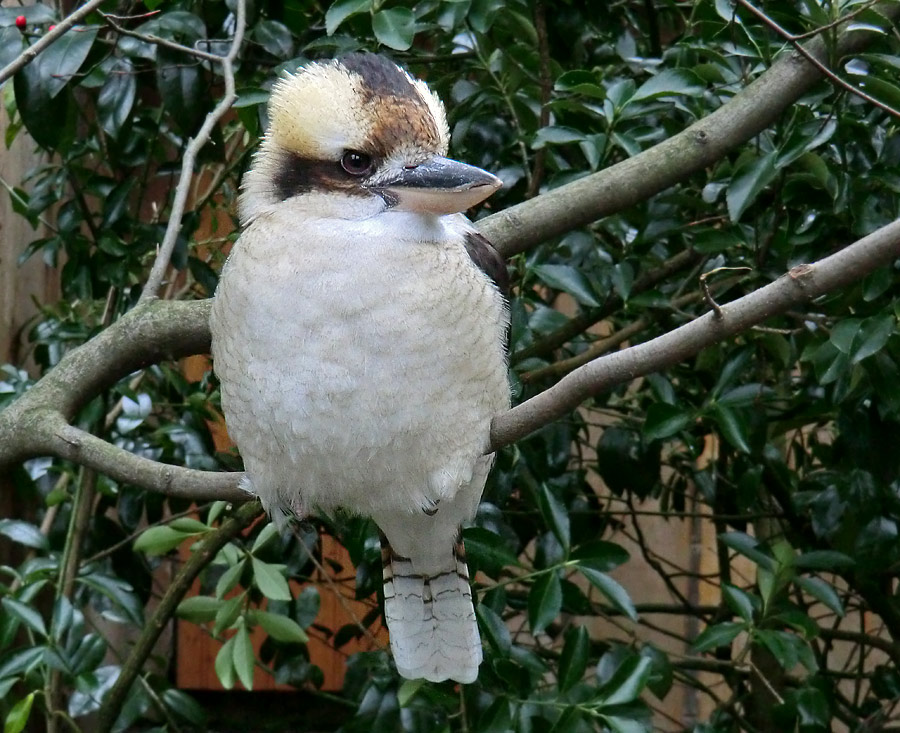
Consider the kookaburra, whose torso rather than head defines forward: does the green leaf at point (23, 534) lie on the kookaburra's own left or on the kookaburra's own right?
on the kookaburra's own right

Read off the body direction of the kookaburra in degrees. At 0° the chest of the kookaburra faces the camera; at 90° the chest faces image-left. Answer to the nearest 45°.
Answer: approximately 0°
